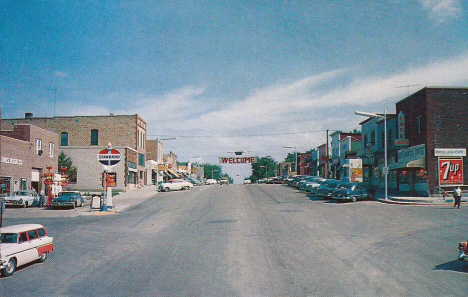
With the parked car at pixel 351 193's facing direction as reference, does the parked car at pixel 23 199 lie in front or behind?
behind

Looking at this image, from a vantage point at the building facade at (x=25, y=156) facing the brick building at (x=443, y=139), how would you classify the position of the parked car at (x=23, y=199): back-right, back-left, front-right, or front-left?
front-right

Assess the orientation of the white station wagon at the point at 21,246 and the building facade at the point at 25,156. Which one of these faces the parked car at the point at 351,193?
the building facade

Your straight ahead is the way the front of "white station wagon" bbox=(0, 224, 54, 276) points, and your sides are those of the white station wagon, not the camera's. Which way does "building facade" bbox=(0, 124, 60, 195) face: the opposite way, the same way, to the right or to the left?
to the left

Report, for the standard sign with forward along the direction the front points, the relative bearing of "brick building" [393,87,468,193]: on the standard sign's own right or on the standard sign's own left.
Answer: on the standard sign's own left

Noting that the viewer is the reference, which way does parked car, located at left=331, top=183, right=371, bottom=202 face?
facing away from the viewer and to the right of the viewer

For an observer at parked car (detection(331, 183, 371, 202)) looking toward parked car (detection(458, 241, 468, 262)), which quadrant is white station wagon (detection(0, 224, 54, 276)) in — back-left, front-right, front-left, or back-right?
front-right

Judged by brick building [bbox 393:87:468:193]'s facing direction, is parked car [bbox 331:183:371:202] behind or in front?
in front

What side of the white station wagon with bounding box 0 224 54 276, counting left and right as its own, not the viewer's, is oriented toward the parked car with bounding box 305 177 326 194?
back

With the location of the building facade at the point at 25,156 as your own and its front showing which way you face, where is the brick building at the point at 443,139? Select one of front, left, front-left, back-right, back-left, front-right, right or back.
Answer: front

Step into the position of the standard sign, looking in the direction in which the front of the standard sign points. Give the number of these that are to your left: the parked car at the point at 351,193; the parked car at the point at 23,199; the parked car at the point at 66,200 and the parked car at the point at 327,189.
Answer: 2

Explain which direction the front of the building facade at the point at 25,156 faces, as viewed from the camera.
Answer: facing the viewer and to the right of the viewer

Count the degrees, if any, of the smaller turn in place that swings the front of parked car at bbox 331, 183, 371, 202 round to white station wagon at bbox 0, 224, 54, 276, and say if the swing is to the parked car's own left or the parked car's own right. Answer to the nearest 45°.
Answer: approximately 135° to the parked car's own right

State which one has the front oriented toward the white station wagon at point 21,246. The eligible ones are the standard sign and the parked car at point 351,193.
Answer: the standard sign

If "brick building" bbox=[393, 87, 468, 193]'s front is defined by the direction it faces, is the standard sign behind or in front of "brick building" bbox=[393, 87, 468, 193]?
in front

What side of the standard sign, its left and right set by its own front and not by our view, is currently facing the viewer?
front

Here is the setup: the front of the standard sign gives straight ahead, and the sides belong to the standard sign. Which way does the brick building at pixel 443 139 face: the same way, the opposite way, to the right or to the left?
to the right
